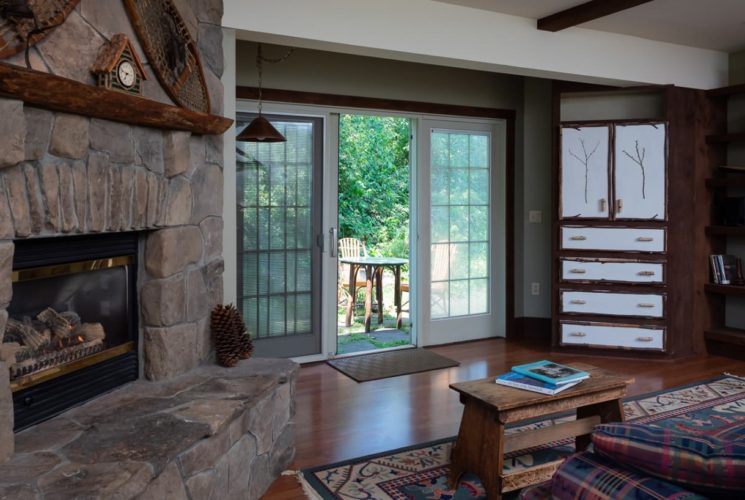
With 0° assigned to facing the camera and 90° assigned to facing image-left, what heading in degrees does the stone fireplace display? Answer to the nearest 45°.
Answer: approximately 315°

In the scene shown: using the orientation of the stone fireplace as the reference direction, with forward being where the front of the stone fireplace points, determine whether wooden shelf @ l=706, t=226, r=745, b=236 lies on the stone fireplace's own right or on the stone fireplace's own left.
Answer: on the stone fireplace's own left

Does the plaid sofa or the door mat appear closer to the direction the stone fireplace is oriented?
the plaid sofa

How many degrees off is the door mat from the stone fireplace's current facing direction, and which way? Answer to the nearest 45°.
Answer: approximately 90° to its left

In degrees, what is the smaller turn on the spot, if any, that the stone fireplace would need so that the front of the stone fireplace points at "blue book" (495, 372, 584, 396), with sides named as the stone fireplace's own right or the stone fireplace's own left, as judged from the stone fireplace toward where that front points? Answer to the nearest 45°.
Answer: approximately 45° to the stone fireplace's own left

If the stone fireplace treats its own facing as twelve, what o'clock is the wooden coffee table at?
The wooden coffee table is roughly at 11 o'clock from the stone fireplace.
